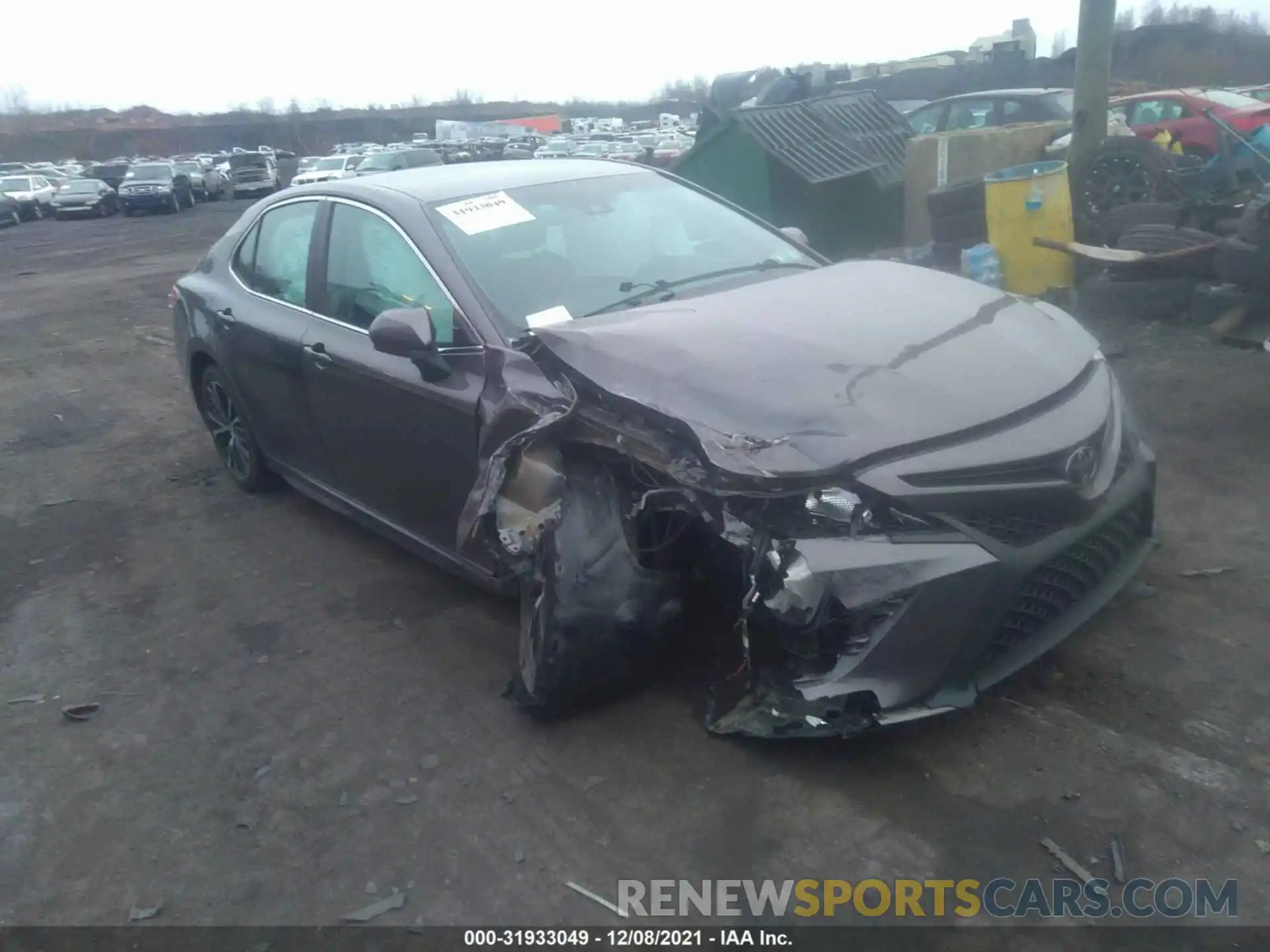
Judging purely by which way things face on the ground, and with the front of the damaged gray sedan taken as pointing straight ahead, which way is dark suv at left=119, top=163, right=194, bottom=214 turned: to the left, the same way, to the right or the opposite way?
the same way

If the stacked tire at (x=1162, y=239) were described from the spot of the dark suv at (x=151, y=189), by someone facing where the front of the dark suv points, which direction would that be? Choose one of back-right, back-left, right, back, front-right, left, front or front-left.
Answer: front

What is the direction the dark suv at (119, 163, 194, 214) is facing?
toward the camera

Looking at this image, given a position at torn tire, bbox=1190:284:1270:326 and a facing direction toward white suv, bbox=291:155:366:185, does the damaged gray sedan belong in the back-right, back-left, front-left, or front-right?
back-left

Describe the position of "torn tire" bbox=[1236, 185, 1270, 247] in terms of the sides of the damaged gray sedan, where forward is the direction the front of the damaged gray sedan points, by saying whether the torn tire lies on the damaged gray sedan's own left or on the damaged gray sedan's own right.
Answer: on the damaged gray sedan's own left

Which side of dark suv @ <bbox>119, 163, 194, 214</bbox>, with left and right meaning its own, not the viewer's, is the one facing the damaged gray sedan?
front

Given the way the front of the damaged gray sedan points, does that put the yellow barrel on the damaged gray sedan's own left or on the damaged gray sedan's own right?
on the damaged gray sedan's own left

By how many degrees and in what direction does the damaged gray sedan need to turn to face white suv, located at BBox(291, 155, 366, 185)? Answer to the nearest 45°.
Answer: approximately 135° to its left

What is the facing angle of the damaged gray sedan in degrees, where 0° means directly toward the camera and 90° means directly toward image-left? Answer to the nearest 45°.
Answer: approximately 315°

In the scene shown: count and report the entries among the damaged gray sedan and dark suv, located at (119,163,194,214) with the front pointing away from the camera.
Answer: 0

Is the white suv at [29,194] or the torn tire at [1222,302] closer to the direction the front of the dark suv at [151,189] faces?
the torn tire

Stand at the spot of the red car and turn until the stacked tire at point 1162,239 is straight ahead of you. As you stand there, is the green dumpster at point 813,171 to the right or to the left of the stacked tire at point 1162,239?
right

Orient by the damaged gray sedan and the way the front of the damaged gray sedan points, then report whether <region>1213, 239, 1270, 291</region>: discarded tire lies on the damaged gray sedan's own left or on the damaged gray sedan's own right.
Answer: on the damaged gray sedan's own left
